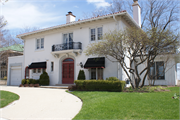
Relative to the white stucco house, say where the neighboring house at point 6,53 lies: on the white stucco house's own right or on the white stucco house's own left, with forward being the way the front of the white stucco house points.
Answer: on the white stucco house's own right

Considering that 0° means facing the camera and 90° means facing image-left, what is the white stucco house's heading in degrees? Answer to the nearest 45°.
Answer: approximately 45°
